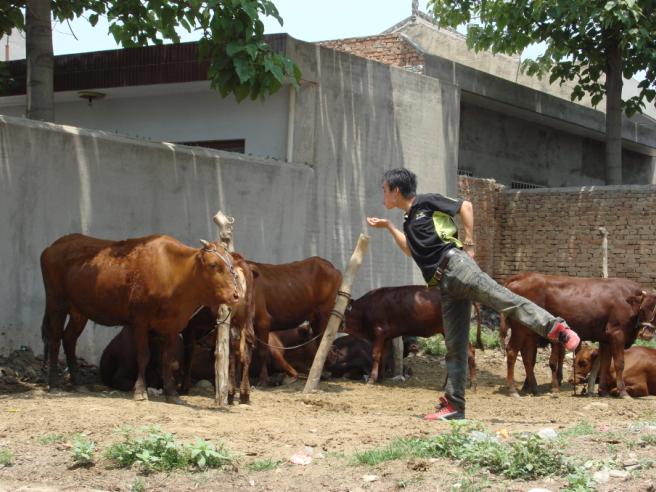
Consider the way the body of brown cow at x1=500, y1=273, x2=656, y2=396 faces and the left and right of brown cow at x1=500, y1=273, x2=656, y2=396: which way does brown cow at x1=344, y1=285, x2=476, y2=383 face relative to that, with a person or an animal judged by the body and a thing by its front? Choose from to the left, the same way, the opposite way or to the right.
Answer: the opposite way

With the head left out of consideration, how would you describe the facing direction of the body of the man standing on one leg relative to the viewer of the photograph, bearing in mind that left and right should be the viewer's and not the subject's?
facing to the left of the viewer

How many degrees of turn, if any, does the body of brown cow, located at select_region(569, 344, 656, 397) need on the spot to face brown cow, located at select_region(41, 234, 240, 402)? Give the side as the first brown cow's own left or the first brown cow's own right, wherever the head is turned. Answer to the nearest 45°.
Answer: approximately 45° to the first brown cow's own left

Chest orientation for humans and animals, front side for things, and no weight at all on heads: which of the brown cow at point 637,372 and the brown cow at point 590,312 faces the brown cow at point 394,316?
the brown cow at point 637,372

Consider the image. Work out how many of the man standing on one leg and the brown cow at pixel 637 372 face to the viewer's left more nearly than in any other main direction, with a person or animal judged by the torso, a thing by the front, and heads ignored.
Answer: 2

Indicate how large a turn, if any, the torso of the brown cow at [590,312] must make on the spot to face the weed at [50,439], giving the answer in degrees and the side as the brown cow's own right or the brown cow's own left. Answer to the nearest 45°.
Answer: approximately 135° to the brown cow's own right

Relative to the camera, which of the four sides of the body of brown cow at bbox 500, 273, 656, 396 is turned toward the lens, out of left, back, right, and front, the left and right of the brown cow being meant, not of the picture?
right

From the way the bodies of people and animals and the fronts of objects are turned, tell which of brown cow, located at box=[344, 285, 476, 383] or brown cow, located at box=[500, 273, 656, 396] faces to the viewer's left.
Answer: brown cow, located at box=[344, 285, 476, 383]

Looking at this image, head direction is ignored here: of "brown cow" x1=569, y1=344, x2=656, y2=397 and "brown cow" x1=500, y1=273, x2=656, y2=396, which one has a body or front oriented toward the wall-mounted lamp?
"brown cow" x1=569, y1=344, x2=656, y2=397

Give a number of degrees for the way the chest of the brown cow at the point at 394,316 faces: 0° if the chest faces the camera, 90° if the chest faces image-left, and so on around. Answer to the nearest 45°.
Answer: approximately 90°

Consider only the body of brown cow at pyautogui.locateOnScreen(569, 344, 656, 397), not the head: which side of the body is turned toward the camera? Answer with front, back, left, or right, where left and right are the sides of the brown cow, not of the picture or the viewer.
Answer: left

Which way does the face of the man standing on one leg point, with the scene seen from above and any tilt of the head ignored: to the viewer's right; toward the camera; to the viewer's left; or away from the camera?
to the viewer's left

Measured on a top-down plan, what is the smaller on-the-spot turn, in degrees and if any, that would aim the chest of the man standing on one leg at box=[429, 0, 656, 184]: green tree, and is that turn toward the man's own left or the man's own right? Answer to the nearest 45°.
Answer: approximately 90° to the man's own right
